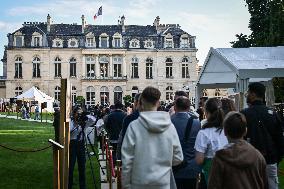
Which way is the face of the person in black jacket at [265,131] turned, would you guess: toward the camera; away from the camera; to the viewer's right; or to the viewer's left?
to the viewer's left

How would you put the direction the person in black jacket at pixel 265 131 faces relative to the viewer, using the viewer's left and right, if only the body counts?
facing away from the viewer and to the left of the viewer

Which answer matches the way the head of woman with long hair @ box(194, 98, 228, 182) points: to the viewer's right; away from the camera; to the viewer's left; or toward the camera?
away from the camera

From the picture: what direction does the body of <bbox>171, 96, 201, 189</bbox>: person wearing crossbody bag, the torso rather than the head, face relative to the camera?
away from the camera

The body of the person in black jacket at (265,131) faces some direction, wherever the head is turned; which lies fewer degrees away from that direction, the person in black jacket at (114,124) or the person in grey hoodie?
the person in black jacket

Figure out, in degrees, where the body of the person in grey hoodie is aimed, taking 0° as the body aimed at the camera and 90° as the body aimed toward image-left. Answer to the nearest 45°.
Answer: approximately 180°

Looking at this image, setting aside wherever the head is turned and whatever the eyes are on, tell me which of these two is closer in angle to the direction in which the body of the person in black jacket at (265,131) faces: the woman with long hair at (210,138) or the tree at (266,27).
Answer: the tree

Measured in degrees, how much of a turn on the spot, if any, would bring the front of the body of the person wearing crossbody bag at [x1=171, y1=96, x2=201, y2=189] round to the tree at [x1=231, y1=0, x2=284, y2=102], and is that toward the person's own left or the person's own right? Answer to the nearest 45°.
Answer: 0° — they already face it

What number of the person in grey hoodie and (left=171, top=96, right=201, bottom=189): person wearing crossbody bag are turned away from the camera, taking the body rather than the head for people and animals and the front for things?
2

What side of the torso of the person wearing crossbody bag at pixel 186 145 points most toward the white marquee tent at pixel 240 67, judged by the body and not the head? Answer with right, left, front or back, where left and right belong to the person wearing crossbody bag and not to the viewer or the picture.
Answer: front

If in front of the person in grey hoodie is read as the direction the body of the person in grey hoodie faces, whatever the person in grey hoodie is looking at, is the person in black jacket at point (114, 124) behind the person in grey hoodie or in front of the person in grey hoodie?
in front

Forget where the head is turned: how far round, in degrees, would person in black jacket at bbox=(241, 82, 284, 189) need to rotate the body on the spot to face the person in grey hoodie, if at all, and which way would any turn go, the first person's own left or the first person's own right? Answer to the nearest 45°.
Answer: approximately 90° to the first person's own left

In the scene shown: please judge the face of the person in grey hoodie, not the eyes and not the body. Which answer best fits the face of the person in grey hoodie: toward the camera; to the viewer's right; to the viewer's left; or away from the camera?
away from the camera

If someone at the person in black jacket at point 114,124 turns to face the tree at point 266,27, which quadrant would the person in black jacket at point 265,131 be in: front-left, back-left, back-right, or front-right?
back-right
